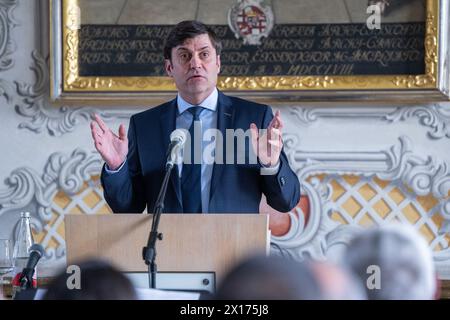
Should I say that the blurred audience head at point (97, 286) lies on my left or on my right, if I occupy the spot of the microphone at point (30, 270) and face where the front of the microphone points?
on my right

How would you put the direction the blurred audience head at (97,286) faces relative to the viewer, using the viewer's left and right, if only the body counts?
facing away from the viewer

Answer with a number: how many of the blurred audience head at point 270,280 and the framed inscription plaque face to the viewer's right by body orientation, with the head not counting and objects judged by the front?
0

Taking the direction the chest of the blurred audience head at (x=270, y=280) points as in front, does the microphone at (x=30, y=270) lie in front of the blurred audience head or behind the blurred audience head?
in front

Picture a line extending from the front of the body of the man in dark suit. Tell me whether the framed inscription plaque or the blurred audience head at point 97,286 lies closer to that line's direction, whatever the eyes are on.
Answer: the blurred audience head

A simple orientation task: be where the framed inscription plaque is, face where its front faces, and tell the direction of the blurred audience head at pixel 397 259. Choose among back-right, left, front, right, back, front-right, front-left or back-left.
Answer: front

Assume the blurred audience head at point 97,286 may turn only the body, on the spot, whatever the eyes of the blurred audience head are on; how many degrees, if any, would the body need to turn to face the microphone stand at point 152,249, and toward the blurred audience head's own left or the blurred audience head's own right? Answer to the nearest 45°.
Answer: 0° — they already face it

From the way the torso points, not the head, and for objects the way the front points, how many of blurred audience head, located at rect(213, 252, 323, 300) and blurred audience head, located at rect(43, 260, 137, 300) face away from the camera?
2

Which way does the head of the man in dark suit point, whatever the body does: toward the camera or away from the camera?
toward the camera

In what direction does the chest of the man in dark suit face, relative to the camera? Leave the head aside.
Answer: toward the camera

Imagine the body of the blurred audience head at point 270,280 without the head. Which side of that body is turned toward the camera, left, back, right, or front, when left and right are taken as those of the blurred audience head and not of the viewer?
back

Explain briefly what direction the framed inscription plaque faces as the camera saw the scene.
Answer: facing the viewer

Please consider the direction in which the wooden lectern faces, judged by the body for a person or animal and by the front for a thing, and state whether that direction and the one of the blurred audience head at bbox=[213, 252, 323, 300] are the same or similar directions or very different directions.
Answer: very different directions

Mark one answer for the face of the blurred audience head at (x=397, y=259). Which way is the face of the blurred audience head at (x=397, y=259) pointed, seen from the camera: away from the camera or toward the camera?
away from the camera

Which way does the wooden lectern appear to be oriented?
toward the camera

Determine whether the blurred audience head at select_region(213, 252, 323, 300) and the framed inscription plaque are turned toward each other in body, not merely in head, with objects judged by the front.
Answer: yes

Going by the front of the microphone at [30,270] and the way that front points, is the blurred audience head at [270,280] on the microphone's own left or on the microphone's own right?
on the microphone's own right
